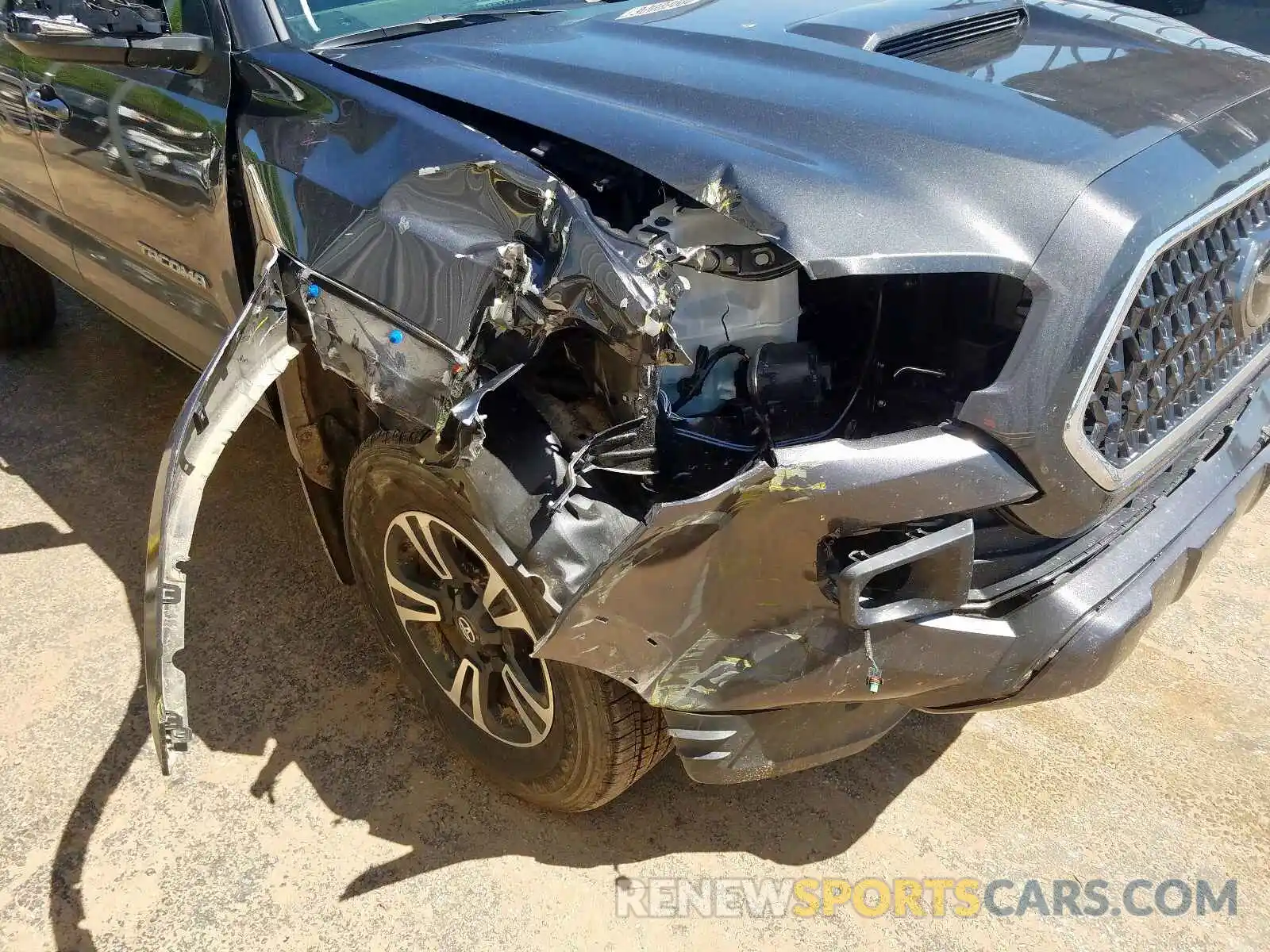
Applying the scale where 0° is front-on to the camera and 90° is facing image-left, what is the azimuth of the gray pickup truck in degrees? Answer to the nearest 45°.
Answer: approximately 315°
